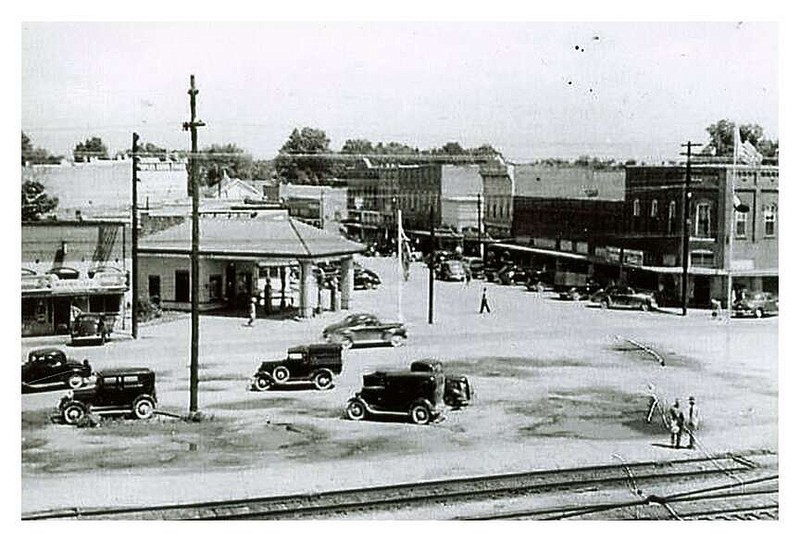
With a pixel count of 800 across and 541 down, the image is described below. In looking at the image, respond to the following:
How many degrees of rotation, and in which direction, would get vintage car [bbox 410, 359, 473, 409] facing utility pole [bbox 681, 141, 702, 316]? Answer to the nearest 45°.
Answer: approximately 45° to its left

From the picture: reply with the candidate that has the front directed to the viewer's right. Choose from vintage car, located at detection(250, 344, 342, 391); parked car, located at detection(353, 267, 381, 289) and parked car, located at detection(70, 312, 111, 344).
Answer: parked car, located at detection(353, 267, 381, 289)

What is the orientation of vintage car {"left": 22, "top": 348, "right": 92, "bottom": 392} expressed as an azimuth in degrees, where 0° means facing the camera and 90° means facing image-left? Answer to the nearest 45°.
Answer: approximately 270°

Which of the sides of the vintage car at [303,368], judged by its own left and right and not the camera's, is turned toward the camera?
left

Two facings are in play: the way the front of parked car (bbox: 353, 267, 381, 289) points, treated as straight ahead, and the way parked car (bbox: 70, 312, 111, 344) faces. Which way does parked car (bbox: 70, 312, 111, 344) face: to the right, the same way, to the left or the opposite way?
to the left

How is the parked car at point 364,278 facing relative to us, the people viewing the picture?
facing to the right of the viewer

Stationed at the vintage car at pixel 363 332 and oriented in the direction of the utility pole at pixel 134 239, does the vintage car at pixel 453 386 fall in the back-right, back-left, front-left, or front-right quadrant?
back-left

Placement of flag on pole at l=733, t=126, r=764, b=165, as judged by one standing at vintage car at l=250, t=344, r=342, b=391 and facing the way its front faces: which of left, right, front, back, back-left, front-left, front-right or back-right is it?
back
